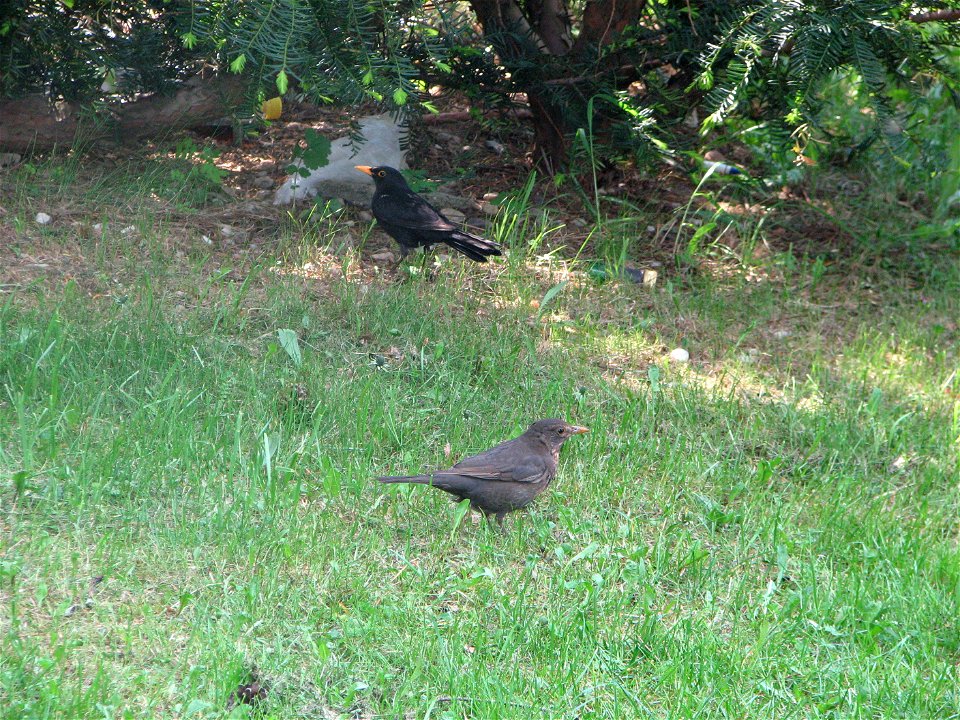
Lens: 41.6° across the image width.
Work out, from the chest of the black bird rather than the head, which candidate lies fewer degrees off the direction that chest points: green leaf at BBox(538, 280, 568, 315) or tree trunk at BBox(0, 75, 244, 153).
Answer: the tree trunk

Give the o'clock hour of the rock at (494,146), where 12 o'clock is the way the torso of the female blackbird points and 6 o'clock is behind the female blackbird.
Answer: The rock is roughly at 9 o'clock from the female blackbird.

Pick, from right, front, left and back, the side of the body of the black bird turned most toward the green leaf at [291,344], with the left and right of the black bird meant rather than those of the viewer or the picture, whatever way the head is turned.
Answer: left

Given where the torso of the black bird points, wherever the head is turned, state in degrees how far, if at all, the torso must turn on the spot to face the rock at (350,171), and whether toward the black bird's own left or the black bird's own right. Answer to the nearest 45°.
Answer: approximately 45° to the black bird's own right

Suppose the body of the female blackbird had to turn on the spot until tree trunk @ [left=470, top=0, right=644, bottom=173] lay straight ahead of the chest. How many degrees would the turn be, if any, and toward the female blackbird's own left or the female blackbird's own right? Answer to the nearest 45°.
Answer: approximately 90° to the female blackbird's own left

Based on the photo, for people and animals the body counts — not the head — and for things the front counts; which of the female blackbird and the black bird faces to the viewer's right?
the female blackbird

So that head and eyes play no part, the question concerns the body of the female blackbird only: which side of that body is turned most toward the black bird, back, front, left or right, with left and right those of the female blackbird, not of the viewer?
left

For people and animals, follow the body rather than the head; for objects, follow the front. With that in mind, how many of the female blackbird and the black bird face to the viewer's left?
1

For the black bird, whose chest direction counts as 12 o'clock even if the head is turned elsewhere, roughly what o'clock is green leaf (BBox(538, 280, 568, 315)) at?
The green leaf is roughly at 7 o'clock from the black bird.

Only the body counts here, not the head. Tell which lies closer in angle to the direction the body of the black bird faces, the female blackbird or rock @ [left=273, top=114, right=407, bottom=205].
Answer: the rock

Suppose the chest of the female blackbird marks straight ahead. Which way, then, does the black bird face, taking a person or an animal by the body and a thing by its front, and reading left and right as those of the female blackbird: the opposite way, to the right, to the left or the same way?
the opposite way

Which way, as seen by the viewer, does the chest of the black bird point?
to the viewer's left

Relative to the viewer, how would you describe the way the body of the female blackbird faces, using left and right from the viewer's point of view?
facing to the right of the viewer

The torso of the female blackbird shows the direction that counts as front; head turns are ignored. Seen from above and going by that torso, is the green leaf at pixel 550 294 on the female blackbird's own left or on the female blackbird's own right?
on the female blackbird's own left

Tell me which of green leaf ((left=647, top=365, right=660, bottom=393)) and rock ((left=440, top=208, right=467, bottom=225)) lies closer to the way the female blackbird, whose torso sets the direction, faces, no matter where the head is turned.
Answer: the green leaf
